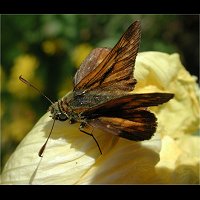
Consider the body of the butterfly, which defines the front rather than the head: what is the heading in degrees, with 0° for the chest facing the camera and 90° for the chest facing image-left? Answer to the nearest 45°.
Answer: approximately 90°
